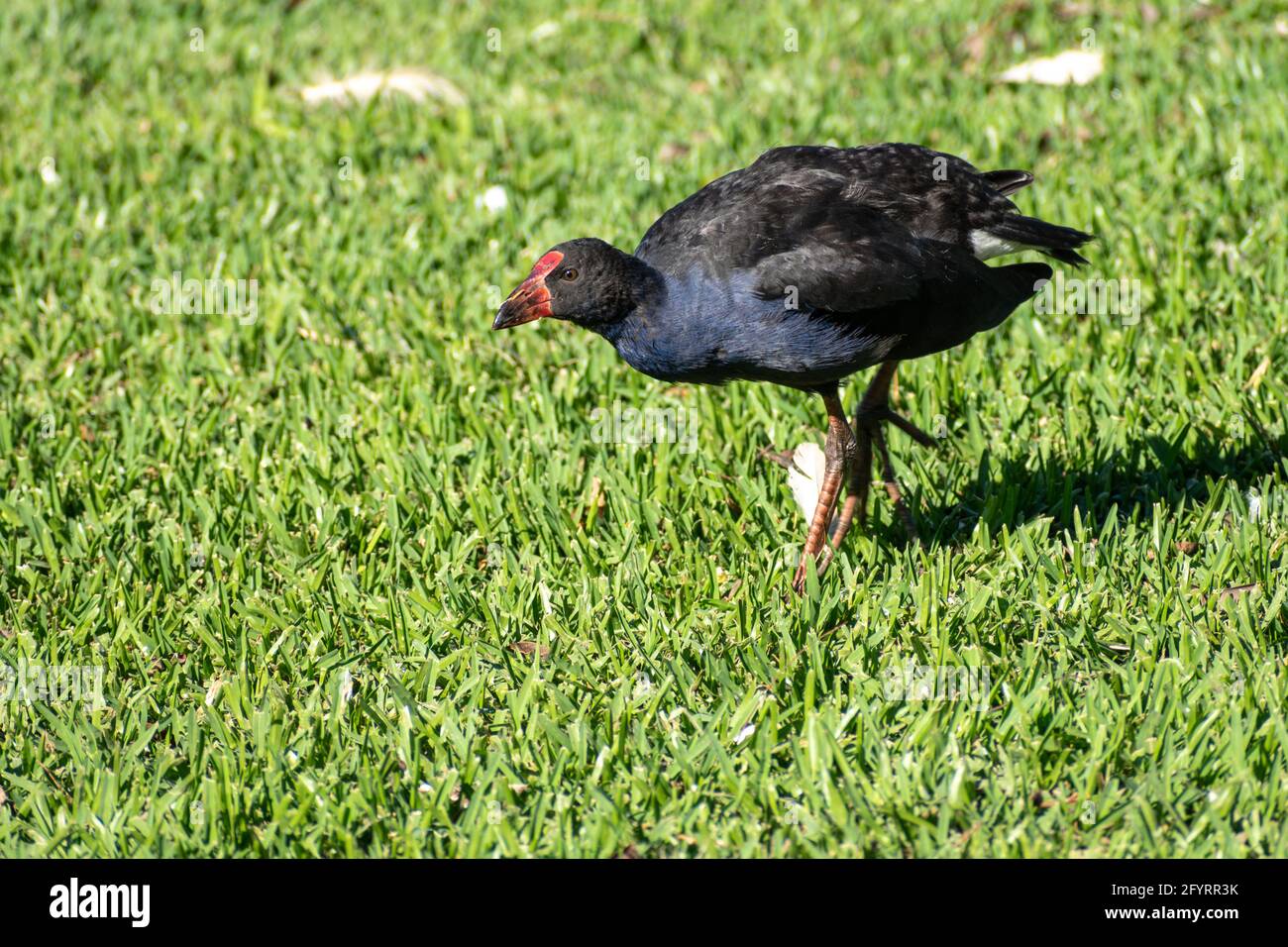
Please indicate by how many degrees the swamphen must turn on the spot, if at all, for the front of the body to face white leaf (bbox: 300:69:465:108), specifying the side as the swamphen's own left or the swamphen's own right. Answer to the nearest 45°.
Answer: approximately 45° to the swamphen's own right

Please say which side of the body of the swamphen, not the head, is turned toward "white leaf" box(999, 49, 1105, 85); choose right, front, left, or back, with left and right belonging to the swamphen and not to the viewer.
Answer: right

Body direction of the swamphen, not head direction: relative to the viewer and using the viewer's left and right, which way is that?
facing to the left of the viewer
